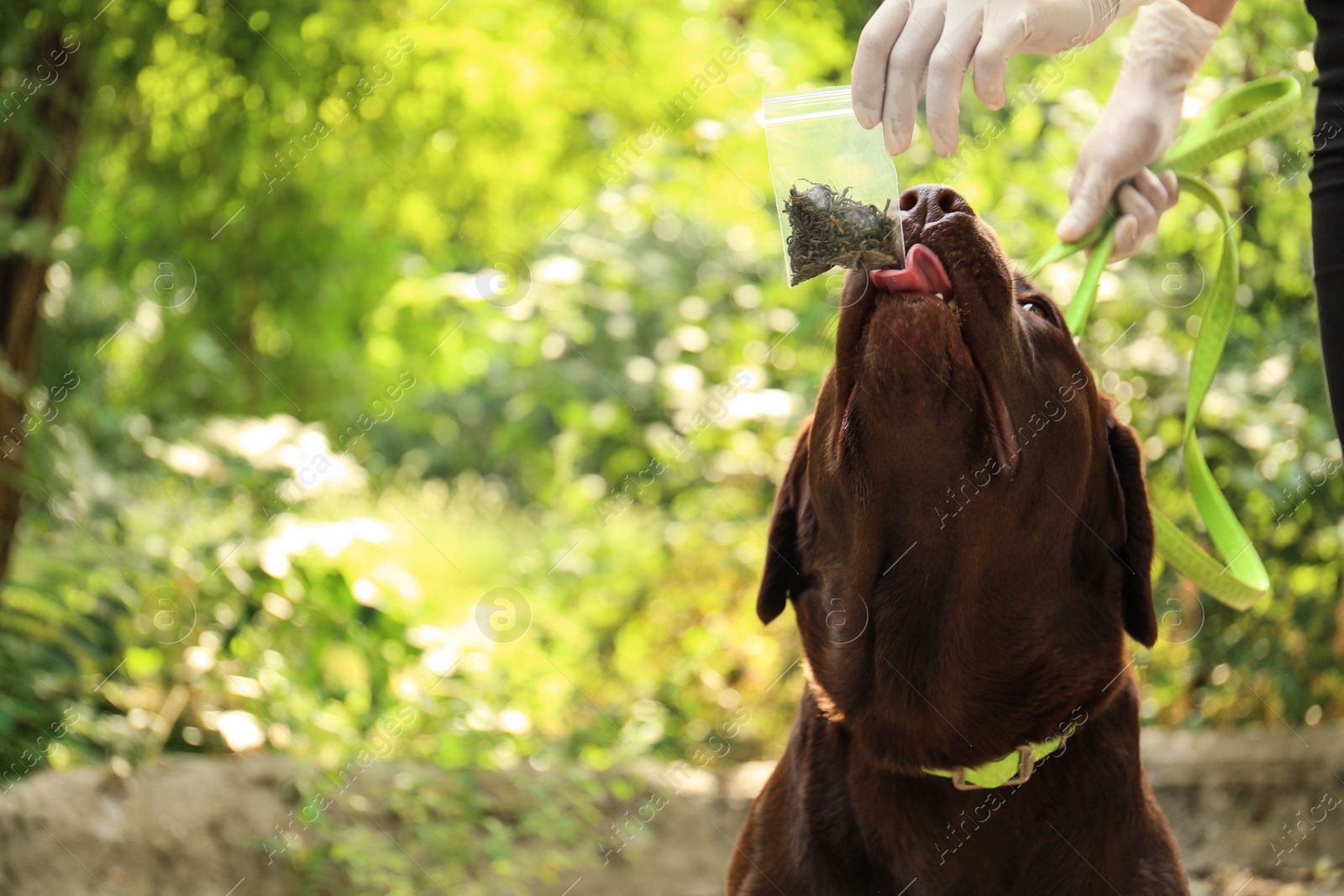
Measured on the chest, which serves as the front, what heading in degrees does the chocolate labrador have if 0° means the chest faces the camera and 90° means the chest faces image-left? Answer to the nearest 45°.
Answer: approximately 0°

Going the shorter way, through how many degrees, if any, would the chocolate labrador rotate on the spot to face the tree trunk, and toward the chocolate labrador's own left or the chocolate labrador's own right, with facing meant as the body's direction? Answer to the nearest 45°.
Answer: approximately 135° to the chocolate labrador's own right
